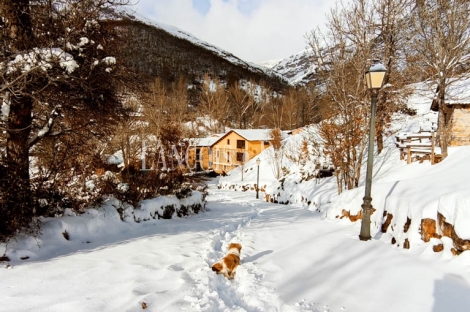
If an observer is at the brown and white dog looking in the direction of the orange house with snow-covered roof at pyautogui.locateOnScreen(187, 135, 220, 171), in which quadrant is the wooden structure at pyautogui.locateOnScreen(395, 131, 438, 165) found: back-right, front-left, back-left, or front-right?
front-right

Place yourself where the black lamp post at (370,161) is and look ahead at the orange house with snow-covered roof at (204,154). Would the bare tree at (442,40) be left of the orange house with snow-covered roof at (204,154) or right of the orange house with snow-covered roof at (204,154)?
right

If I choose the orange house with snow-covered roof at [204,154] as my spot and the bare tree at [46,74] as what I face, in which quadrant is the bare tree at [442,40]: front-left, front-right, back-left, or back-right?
front-left

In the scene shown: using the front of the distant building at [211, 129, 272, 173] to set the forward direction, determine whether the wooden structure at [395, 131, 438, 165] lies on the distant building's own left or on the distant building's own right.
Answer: on the distant building's own left

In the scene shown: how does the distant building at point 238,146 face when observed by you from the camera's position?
facing the viewer and to the left of the viewer

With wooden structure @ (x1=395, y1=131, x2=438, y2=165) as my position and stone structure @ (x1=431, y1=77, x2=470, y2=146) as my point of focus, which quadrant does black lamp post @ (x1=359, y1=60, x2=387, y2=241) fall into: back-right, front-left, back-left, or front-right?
back-right

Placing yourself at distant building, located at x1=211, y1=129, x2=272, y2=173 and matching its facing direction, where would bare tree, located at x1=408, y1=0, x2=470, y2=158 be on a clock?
The bare tree is roughly at 10 o'clock from the distant building.

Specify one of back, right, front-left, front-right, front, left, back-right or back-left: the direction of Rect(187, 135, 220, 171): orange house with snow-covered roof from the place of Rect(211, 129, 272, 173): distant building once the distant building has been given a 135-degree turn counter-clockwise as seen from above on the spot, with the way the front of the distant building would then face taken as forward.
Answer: back-left

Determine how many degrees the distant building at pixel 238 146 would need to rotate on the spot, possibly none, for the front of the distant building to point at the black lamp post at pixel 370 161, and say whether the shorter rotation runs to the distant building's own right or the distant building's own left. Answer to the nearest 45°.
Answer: approximately 45° to the distant building's own left

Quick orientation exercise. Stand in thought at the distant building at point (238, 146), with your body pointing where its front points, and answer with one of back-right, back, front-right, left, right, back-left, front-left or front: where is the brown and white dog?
front-left
